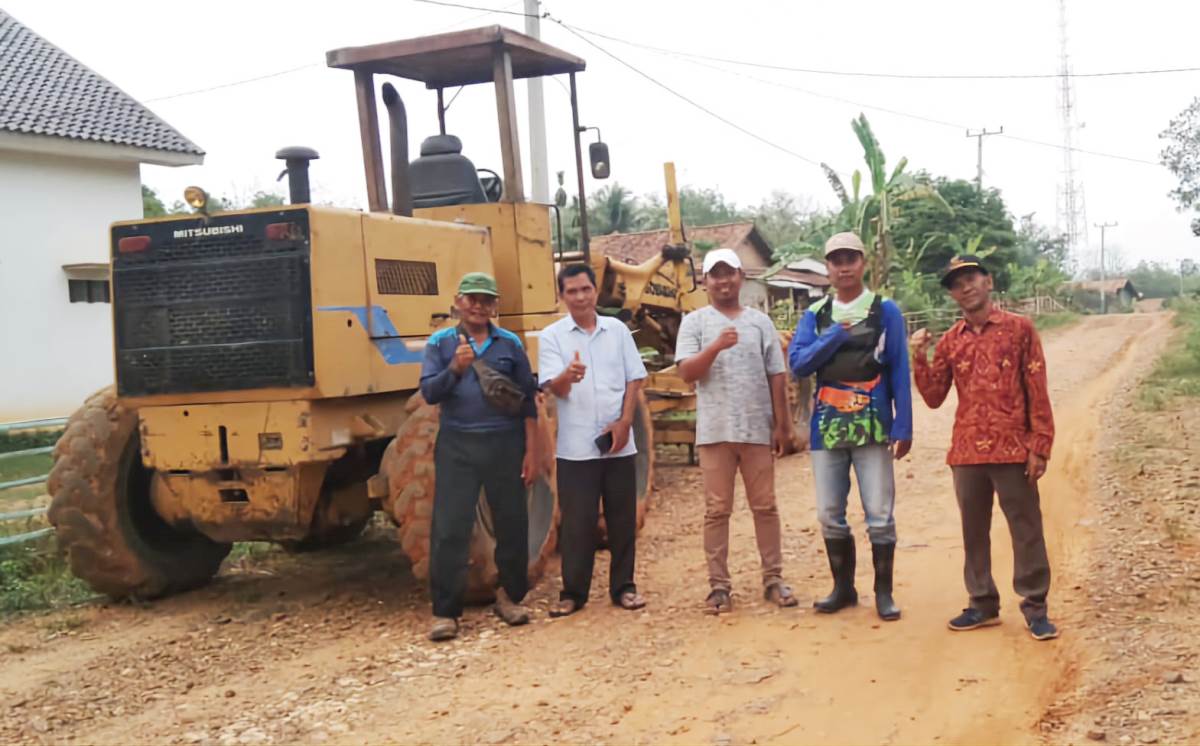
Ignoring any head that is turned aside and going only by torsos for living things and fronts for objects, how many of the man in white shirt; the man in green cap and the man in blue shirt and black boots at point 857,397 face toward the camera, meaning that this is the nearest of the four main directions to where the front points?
3

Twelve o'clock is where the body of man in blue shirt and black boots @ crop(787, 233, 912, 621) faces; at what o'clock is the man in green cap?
The man in green cap is roughly at 3 o'clock from the man in blue shirt and black boots.

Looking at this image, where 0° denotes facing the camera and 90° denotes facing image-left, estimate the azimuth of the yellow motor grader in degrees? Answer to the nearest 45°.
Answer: approximately 225°

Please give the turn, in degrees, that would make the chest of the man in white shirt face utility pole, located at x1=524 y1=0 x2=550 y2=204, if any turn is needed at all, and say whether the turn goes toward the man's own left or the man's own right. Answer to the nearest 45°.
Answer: approximately 180°

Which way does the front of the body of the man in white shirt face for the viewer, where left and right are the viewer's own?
facing the viewer

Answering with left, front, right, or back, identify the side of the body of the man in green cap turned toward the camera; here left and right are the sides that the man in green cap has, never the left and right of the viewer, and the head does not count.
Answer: front

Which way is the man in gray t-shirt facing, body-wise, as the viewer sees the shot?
toward the camera

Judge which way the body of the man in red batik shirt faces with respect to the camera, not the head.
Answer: toward the camera

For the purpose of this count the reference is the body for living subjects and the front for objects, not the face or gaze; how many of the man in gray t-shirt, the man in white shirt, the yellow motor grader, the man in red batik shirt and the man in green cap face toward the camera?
4

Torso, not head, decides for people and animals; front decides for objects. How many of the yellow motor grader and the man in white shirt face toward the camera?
1

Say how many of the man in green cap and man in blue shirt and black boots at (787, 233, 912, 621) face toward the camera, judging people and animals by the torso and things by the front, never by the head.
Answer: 2

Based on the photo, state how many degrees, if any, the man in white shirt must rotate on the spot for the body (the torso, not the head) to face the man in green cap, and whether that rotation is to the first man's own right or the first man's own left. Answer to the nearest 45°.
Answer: approximately 45° to the first man's own right

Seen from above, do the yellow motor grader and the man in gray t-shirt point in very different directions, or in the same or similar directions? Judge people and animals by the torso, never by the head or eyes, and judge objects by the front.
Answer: very different directions
